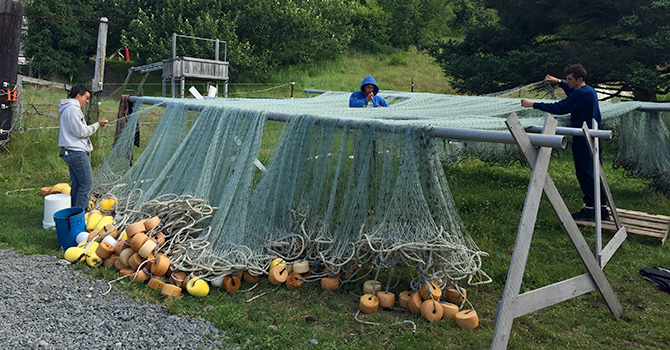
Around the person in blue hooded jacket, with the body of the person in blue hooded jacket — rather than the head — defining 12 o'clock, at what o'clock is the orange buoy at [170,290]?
The orange buoy is roughly at 1 o'clock from the person in blue hooded jacket.

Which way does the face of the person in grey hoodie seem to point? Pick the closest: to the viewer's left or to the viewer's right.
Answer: to the viewer's right

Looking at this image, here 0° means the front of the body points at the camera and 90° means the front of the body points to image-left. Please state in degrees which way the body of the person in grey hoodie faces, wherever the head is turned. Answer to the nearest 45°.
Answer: approximately 270°

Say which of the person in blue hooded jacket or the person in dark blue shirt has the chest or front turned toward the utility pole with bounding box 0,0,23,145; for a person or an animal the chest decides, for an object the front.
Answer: the person in dark blue shirt

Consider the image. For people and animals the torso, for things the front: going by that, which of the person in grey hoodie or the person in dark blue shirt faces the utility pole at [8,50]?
the person in dark blue shirt

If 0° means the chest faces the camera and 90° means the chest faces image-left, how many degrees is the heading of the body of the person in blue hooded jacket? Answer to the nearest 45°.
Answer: approximately 0°

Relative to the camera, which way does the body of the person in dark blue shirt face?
to the viewer's left

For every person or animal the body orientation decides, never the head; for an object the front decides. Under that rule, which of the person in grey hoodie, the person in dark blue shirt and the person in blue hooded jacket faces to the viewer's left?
the person in dark blue shirt

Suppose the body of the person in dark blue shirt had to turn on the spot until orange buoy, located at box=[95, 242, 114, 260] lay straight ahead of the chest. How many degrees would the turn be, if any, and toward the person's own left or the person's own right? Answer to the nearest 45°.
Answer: approximately 45° to the person's own left

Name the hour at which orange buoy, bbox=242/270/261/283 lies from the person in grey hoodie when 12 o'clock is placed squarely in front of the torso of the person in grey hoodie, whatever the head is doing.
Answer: The orange buoy is roughly at 2 o'clock from the person in grey hoodie.
